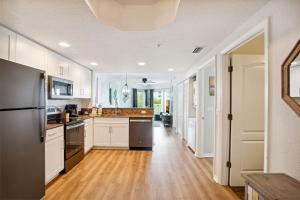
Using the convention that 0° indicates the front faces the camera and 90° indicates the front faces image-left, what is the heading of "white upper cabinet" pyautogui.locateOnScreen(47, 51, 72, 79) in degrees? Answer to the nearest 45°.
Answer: approximately 315°

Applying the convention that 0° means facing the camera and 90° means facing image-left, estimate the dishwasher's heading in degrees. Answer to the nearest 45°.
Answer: approximately 0°

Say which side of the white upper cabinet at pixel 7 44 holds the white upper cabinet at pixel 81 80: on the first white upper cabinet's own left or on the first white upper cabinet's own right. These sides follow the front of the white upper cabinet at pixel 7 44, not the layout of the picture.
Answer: on the first white upper cabinet's own left

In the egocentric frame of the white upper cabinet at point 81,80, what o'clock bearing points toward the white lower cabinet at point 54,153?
The white lower cabinet is roughly at 2 o'clock from the white upper cabinet.

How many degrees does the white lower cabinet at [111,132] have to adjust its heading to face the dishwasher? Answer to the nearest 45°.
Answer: approximately 90° to its left

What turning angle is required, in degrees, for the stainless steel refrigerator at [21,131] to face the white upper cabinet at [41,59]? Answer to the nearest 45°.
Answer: approximately 135° to its left

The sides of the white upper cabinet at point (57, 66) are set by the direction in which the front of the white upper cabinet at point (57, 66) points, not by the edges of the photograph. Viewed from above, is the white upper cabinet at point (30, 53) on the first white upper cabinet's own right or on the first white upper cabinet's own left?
on the first white upper cabinet's own right

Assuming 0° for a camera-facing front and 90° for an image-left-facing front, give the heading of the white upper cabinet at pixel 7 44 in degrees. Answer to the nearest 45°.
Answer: approximately 315°

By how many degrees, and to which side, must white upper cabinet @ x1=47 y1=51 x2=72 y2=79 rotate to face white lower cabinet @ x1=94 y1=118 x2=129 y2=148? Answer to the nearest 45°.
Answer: approximately 90° to its left

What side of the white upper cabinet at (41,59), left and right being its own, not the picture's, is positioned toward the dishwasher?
left
